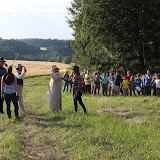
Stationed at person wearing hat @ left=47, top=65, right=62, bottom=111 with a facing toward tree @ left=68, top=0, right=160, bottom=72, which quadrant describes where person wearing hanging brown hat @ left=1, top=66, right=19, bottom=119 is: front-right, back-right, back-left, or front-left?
back-left

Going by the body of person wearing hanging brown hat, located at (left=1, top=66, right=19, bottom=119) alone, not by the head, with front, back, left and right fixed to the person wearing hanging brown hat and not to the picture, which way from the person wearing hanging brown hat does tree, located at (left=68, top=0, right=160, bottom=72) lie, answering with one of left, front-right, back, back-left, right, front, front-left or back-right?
front-right

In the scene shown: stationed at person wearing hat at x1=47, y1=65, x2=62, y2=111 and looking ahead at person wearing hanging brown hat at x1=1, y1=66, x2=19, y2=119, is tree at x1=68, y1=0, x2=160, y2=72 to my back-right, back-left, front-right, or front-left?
back-right

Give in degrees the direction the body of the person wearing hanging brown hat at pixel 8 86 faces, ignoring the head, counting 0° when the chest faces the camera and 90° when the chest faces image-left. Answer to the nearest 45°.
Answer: approximately 180°
